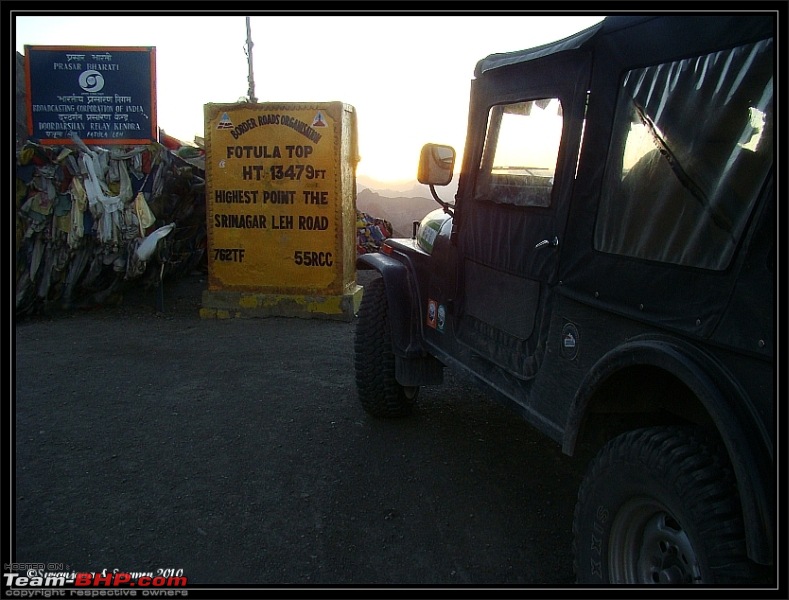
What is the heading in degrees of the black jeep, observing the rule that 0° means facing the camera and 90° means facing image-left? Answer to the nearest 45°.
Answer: approximately 135°

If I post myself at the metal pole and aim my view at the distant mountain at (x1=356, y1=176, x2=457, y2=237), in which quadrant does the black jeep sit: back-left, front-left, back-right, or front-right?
back-right

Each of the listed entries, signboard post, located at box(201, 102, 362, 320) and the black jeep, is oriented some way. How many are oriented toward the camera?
1

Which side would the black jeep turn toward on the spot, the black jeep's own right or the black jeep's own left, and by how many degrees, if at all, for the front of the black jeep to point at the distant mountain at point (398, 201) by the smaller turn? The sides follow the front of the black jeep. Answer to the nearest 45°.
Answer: approximately 45° to the black jeep's own right

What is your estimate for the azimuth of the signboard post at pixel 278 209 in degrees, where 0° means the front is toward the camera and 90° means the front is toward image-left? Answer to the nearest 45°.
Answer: approximately 0°
